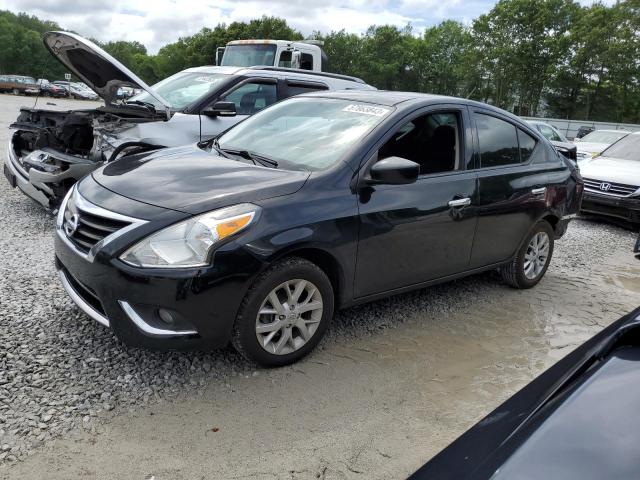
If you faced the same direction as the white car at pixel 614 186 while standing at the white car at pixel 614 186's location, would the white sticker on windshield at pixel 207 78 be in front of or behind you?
in front

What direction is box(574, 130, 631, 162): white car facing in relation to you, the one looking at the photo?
facing the viewer and to the left of the viewer

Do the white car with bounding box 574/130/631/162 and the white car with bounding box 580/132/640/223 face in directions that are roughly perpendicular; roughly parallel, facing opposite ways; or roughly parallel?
roughly parallel

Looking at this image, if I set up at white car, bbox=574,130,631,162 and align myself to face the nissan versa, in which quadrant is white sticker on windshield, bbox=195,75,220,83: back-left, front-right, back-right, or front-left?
front-right

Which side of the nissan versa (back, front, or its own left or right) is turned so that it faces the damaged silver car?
right

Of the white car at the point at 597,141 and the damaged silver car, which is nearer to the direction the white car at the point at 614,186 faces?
the damaged silver car

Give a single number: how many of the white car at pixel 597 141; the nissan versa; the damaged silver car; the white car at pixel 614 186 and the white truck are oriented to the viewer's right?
0
